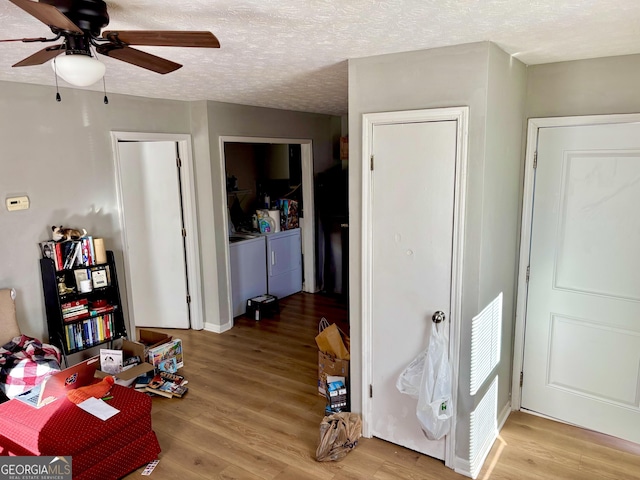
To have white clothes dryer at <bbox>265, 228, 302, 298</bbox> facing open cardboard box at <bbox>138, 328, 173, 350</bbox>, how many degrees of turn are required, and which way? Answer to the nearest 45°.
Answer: approximately 90° to its right

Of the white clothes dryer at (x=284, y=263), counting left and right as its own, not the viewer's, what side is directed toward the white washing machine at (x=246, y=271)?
right

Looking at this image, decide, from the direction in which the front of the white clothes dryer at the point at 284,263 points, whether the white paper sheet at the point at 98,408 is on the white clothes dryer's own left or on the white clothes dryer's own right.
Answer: on the white clothes dryer's own right

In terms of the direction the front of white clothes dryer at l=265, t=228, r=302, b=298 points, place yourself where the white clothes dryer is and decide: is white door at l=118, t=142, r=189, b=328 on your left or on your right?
on your right

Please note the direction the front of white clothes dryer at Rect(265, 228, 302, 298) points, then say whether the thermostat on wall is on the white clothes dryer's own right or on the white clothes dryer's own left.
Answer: on the white clothes dryer's own right

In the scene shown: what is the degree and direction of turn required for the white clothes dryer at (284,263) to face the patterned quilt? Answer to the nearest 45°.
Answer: approximately 90° to its right

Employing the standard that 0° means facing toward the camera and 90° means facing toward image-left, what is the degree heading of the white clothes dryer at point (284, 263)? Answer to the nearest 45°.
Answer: approximately 315°

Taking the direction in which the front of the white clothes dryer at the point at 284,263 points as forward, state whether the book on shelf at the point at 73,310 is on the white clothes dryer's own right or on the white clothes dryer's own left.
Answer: on the white clothes dryer's own right

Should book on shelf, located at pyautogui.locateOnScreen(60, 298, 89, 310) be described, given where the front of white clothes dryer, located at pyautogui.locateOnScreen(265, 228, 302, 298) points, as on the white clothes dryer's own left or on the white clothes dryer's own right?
on the white clothes dryer's own right

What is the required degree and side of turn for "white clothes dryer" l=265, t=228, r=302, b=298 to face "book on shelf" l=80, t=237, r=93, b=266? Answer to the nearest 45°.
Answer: approximately 90° to its right

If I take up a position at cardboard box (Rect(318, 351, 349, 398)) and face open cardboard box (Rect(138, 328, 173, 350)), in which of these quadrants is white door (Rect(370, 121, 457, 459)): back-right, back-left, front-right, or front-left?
back-left
